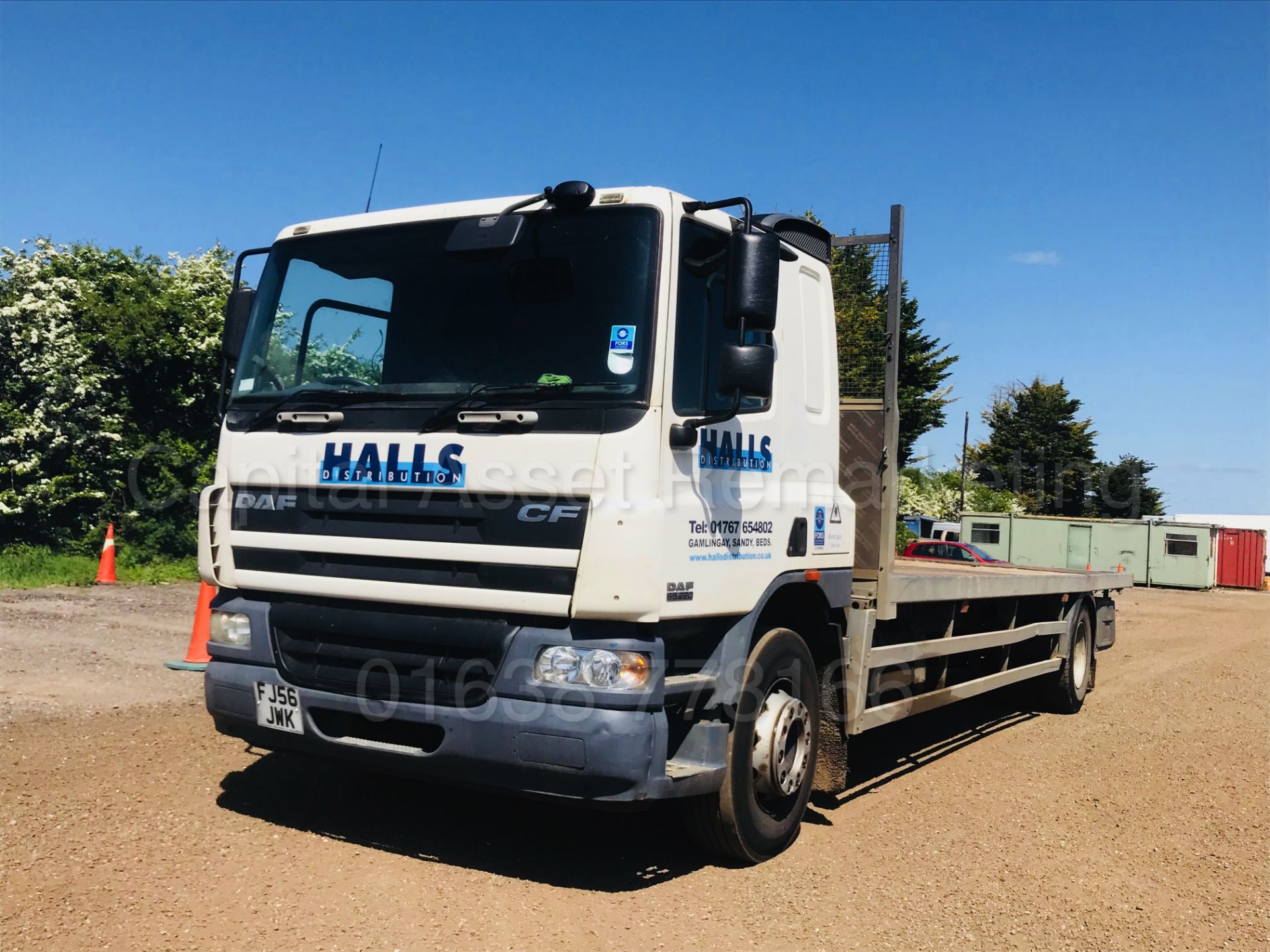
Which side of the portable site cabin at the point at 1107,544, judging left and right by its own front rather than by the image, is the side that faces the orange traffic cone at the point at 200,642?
front

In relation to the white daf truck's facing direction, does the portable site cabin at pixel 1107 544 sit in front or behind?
behind

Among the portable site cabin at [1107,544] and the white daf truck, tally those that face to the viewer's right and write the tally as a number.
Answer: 0

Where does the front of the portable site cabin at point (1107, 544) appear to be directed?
toward the camera

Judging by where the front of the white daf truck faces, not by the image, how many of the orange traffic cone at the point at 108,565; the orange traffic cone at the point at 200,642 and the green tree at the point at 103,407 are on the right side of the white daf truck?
3

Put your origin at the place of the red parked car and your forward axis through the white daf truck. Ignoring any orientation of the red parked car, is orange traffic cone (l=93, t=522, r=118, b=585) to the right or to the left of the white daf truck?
right

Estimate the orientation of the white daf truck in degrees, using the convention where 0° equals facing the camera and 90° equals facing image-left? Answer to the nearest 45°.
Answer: approximately 45°

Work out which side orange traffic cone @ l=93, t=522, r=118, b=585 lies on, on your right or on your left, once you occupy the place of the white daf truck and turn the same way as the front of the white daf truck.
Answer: on your right

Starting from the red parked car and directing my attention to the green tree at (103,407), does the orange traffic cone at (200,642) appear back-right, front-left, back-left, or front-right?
front-left
